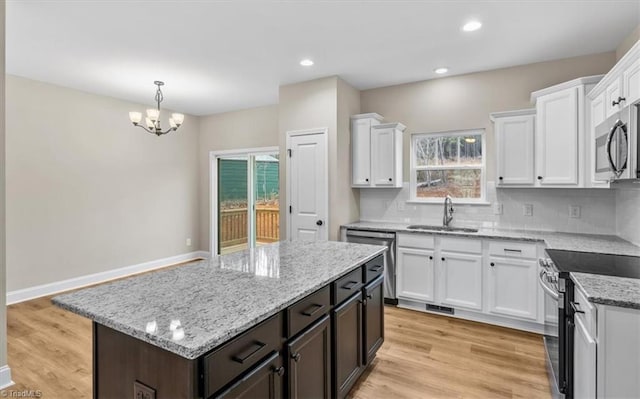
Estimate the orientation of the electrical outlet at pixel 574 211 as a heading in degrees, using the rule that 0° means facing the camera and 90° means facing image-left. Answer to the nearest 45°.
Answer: approximately 0°

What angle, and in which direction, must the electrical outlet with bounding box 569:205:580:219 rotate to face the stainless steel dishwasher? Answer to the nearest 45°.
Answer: approximately 45° to its right

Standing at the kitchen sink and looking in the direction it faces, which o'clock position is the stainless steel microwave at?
The stainless steel microwave is roughly at 11 o'clock from the kitchen sink.

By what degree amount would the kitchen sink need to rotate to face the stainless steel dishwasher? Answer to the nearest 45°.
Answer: approximately 45° to its right

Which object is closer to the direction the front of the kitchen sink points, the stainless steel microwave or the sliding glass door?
the stainless steel microwave

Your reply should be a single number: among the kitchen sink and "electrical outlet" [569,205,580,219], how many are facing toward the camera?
2

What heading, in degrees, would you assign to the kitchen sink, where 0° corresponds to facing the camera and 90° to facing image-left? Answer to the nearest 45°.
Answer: approximately 0°
